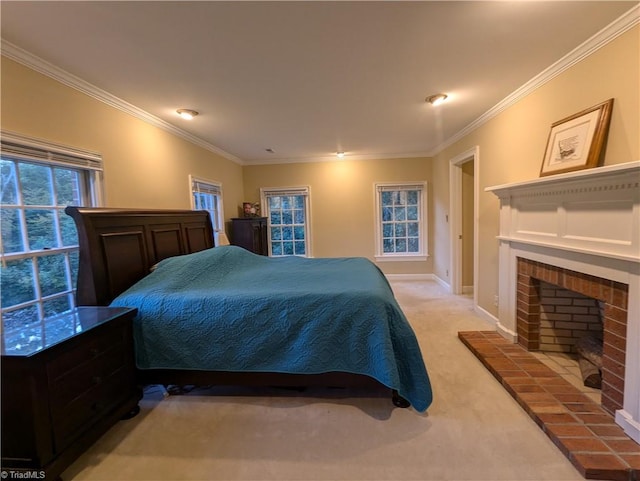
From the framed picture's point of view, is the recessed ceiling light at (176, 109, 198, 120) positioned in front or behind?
in front

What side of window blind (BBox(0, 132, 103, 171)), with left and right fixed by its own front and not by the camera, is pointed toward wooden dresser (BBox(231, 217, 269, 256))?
left

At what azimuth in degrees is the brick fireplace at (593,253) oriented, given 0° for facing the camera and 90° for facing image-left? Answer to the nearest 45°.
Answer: approximately 45°

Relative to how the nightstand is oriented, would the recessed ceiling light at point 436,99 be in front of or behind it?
in front

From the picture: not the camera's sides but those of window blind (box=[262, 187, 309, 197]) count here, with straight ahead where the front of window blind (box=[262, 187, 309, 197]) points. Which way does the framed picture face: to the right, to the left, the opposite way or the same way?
to the right
